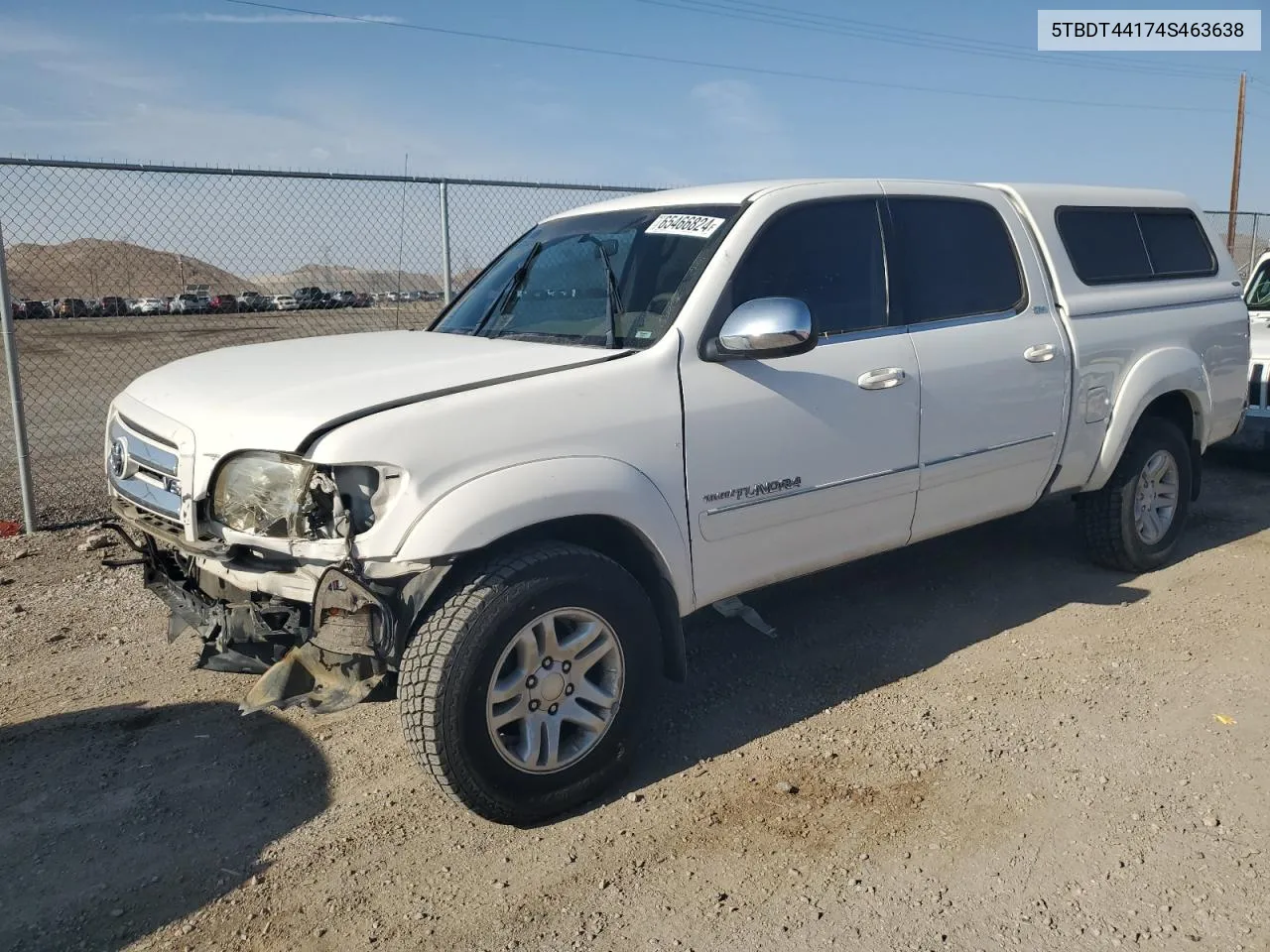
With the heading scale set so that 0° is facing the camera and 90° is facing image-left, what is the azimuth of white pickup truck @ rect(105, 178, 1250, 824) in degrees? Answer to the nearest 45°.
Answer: approximately 45°

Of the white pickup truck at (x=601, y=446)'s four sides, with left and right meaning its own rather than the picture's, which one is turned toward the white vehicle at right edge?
back

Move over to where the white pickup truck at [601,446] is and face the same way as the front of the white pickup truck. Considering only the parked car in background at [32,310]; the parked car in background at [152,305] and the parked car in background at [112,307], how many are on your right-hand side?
3

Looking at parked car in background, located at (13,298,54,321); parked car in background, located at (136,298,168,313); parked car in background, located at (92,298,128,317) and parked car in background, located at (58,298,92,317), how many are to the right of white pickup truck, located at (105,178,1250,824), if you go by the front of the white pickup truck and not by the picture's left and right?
4

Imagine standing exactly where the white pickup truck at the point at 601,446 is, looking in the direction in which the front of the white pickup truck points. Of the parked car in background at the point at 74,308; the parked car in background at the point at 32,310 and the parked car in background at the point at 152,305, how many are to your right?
3

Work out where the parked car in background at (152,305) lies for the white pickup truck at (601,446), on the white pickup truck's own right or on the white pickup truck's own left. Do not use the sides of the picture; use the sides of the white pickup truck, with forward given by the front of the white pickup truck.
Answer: on the white pickup truck's own right

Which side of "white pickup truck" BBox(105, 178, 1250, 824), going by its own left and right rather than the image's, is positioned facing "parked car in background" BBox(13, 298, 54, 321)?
right

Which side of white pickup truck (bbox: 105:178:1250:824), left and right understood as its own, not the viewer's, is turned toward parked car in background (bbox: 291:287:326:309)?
right

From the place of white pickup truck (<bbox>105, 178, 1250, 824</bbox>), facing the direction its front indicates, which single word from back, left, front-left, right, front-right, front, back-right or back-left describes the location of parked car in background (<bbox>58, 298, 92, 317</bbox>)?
right

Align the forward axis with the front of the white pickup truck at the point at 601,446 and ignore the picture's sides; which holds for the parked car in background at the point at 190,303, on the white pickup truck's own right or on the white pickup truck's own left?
on the white pickup truck's own right
